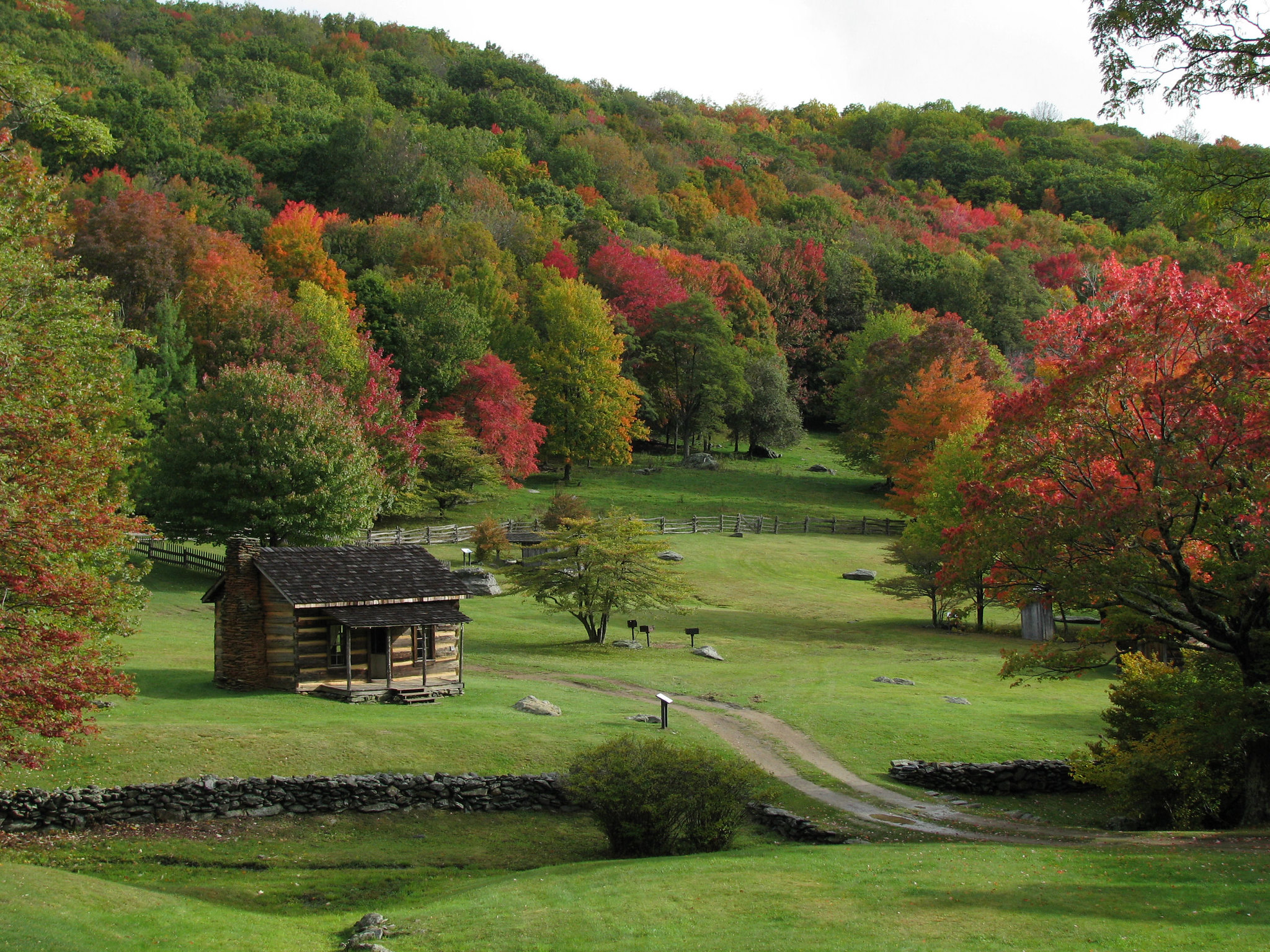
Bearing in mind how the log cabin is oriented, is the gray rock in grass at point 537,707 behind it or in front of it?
in front

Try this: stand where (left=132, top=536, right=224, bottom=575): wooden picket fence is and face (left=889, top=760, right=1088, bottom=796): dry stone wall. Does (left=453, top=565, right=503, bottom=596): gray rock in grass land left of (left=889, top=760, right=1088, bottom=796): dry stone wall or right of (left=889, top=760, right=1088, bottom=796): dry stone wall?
left

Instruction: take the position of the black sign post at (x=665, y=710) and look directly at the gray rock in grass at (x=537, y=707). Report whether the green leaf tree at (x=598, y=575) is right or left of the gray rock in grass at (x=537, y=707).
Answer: right

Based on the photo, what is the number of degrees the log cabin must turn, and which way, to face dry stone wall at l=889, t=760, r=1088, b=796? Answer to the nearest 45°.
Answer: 0° — it already faces it

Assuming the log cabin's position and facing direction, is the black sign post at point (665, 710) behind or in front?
in front

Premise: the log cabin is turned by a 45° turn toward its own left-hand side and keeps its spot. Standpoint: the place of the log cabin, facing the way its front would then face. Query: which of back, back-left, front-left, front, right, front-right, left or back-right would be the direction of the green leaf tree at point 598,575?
front-left

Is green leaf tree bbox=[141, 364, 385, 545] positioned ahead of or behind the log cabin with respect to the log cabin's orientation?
behind

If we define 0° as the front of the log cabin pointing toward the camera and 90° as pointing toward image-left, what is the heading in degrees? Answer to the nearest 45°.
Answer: approximately 315°

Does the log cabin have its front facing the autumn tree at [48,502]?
no

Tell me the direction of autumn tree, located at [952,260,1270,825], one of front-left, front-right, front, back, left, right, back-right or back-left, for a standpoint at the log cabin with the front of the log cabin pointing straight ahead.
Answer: front

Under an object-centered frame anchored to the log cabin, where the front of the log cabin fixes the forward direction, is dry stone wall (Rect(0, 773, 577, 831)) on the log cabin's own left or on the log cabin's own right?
on the log cabin's own right

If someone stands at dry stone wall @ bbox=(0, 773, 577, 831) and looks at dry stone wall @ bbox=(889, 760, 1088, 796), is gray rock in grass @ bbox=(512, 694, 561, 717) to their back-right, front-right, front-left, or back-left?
front-left

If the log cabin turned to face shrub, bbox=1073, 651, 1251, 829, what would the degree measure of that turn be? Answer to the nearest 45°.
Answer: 0° — it already faces it
